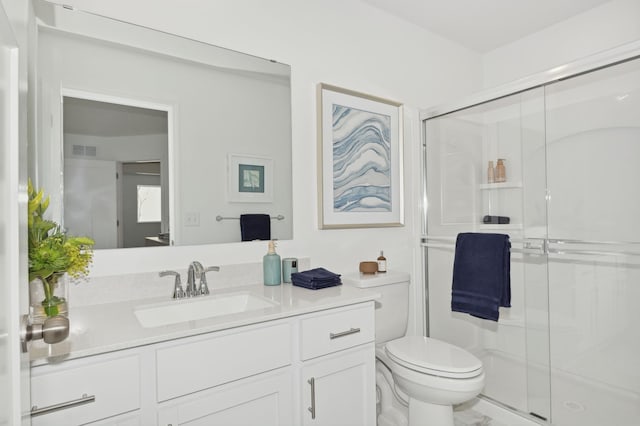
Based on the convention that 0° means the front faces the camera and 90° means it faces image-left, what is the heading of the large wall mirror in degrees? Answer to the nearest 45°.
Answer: approximately 315°

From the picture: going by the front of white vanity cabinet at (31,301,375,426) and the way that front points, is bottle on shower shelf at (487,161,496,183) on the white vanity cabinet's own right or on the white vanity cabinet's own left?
on the white vanity cabinet's own left

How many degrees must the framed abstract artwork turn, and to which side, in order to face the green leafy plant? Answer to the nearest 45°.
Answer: approximately 90° to its right

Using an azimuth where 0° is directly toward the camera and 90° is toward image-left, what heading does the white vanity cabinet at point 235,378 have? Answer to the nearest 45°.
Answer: approximately 315°

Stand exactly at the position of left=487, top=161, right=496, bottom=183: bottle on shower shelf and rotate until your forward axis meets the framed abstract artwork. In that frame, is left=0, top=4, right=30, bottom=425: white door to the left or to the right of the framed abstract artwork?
left

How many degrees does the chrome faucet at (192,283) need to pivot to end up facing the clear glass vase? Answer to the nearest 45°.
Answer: approximately 90° to its right
